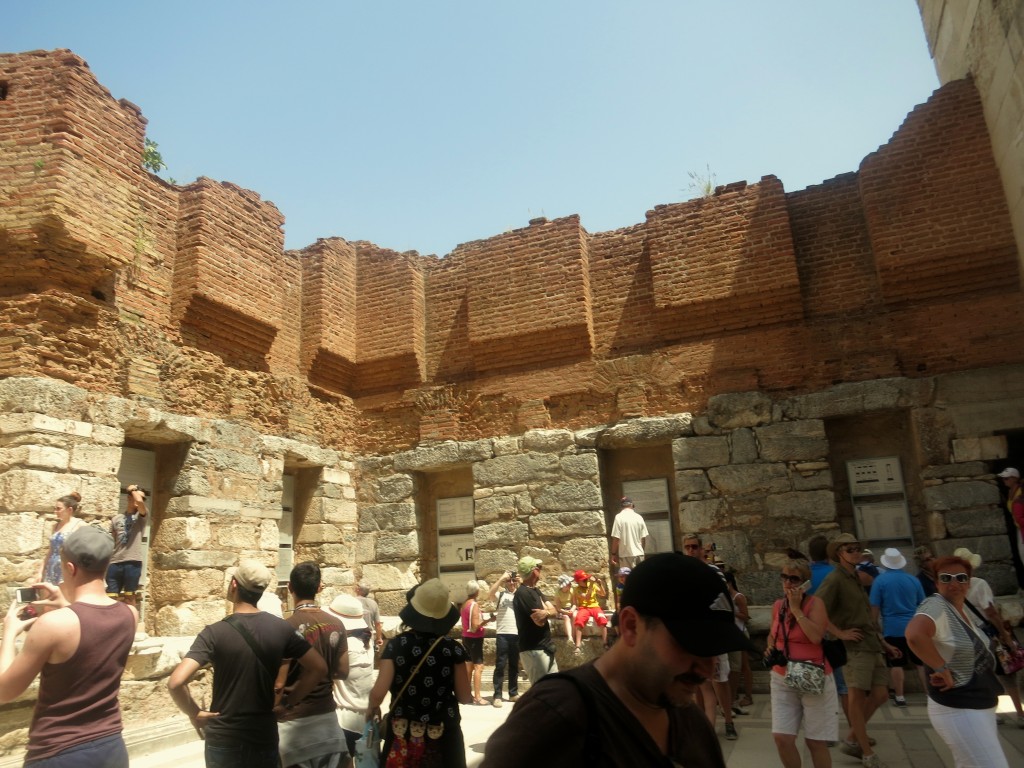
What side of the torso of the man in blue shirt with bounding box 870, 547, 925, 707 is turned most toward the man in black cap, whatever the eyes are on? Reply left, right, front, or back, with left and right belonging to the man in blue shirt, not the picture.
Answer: back

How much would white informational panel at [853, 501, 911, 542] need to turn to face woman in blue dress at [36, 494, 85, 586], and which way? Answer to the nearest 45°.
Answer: approximately 45° to its right

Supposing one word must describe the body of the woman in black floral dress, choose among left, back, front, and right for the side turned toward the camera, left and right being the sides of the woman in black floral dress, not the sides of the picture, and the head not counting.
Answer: back

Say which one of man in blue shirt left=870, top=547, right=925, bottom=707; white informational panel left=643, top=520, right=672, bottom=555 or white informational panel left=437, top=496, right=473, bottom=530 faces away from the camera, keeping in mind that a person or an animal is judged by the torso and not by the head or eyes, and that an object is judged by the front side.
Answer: the man in blue shirt

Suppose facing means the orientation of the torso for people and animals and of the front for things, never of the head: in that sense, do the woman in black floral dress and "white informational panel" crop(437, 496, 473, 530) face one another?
yes

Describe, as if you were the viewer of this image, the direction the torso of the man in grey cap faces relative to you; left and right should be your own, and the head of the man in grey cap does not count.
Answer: facing away from the viewer and to the left of the viewer

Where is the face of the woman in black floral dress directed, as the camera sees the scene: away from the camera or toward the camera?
away from the camera

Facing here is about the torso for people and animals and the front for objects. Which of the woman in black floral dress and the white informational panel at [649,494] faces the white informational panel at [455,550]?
the woman in black floral dress

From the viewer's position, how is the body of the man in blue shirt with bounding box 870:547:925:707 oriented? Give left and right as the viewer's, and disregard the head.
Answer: facing away from the viewer
